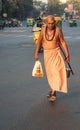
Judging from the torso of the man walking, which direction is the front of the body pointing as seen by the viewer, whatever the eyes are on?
toward the camera
